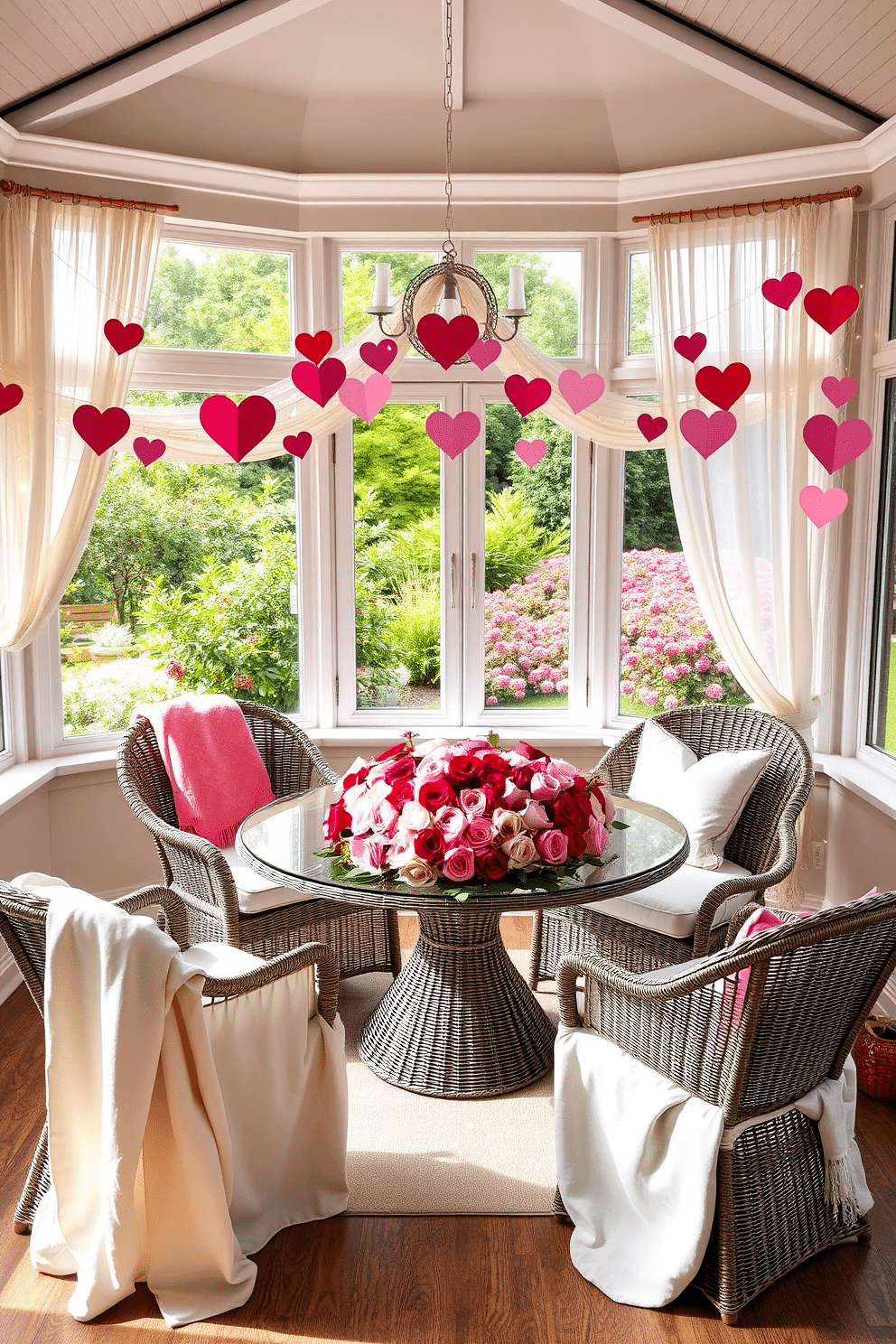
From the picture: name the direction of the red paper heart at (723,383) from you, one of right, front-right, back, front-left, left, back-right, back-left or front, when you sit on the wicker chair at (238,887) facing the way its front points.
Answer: front-left

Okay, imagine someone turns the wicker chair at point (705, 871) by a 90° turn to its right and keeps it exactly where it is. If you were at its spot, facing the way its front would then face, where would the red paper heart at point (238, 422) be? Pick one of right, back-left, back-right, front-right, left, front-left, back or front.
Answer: front-left

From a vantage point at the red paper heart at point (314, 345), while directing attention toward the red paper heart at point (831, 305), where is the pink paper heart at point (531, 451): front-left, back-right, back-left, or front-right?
front-left

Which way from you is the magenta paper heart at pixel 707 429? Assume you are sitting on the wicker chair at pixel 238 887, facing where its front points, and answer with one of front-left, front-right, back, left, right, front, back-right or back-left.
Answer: front-left

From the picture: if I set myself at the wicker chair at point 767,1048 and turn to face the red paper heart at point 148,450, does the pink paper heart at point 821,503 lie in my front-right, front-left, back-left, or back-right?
front-right

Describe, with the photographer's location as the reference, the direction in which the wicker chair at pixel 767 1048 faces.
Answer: facing away from the viewer and to the left of the viewer

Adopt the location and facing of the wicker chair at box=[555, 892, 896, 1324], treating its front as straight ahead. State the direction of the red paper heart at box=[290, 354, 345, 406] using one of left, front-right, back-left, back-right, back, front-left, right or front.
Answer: front

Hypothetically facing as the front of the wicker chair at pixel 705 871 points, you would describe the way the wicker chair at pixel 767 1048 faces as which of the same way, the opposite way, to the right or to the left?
to the right

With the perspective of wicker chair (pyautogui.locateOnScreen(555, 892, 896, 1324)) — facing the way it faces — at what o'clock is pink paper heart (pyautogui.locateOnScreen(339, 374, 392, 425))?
The pink paper heart is roughly at 12 o'clock from the wicker chair.

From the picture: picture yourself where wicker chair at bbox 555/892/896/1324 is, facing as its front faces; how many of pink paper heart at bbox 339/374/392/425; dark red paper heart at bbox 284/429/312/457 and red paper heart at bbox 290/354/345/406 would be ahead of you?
3

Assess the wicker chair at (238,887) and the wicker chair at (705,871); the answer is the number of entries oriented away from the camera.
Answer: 0

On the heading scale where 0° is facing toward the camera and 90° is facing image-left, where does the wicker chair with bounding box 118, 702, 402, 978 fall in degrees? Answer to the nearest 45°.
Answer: approximately 315°
